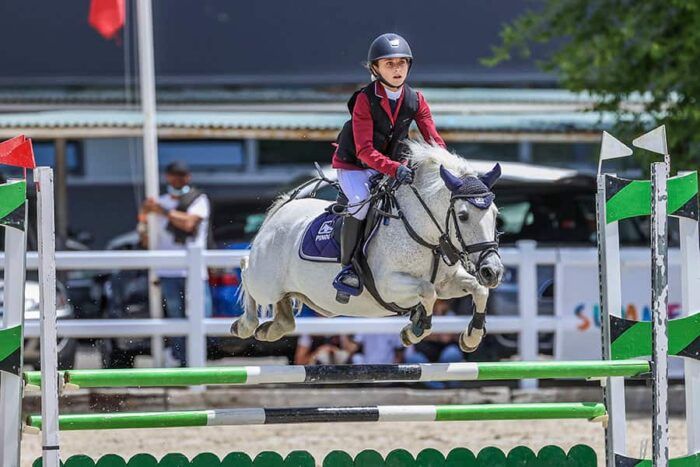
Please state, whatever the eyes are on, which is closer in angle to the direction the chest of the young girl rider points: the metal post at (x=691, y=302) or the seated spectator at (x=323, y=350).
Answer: the metal post

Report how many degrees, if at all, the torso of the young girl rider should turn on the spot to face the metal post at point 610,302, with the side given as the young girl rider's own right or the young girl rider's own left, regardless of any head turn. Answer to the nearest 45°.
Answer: approximately 45° to the young girl rider's own left

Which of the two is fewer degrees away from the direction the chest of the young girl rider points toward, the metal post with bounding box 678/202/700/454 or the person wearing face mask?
the metal post

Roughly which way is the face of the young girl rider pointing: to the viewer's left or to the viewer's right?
to the viewer's right

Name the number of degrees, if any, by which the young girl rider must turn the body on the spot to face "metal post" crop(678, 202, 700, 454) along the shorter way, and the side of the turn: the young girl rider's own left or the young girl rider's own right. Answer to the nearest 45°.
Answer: approximately 45° to the young girl rider's own left

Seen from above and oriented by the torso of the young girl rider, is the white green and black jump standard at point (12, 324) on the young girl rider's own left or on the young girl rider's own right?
on the young girl rider's own right

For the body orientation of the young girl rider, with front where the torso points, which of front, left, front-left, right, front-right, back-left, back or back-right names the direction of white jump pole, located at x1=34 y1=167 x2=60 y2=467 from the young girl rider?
right

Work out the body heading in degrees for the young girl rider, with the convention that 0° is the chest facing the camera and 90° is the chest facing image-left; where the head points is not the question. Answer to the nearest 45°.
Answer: approximately 315°

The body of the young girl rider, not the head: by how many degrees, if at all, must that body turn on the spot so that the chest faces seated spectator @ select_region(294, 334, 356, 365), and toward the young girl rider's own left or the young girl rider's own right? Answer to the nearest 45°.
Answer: approximately 135° to the young girl rider's own left
